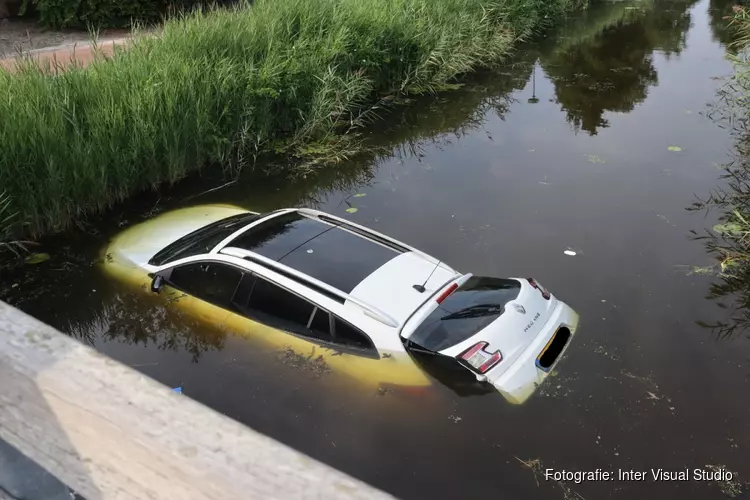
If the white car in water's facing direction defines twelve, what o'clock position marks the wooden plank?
The wooden plank is roughly at 8 o'clock from the white car in water.

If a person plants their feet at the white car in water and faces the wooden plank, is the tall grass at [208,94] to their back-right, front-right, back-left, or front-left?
back-right

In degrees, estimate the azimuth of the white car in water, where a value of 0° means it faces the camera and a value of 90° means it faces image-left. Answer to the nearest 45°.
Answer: approximately 135°

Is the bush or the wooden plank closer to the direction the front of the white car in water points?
the bush

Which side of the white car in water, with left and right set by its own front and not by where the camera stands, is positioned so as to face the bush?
front

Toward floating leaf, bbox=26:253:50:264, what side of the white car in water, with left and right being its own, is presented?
front
